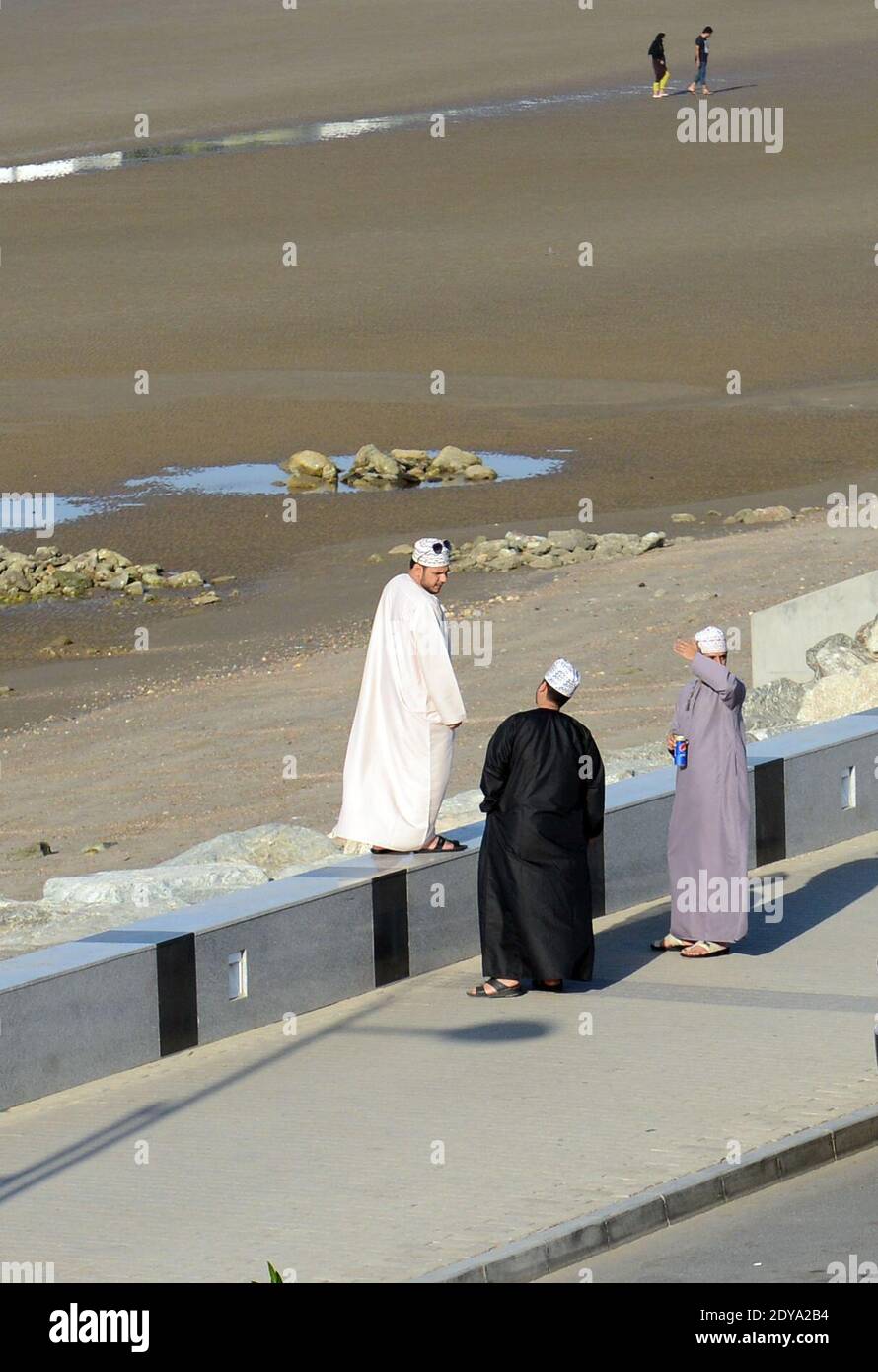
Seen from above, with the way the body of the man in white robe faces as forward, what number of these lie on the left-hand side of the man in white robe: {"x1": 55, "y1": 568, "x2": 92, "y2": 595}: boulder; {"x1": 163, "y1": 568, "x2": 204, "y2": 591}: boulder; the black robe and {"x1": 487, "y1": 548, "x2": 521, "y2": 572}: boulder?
3

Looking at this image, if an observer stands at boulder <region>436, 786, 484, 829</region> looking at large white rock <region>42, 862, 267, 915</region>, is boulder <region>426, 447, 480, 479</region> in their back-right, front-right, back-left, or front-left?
back-right

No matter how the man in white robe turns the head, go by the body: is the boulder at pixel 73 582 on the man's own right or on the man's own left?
on the man's own left

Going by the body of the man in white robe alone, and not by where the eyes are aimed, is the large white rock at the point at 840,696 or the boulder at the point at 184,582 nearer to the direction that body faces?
the large white rock

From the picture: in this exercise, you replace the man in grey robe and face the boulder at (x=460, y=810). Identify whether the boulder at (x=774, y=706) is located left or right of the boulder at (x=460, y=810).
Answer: right

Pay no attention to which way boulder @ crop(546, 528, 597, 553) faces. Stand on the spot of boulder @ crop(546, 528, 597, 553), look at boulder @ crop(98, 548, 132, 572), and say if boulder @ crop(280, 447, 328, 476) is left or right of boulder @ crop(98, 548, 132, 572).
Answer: right

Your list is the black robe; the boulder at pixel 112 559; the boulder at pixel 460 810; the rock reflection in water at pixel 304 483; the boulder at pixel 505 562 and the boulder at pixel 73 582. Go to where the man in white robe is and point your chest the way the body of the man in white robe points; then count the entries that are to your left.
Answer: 5

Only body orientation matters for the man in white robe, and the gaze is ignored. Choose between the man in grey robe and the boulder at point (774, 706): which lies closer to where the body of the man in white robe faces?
the man in grey robe

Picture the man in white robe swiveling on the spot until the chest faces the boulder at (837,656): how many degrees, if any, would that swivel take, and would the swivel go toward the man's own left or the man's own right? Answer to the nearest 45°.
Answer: approximately 45° to the man's own left

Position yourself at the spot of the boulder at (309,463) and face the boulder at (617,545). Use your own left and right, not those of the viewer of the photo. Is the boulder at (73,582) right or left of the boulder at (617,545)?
right

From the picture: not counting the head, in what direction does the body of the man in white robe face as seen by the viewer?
to the viewer's right

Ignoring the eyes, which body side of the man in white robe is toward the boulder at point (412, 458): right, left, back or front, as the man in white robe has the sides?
left

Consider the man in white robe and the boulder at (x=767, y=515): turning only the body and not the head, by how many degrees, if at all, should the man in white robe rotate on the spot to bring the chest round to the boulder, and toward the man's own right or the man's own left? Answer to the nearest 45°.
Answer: approximately 90° to the man's own left
